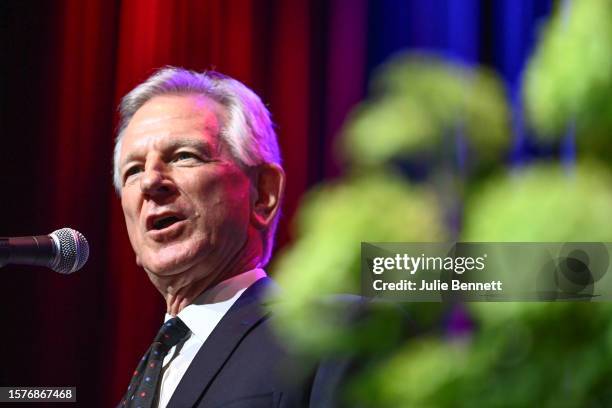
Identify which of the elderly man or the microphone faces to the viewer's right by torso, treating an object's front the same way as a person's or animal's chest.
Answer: the microphone

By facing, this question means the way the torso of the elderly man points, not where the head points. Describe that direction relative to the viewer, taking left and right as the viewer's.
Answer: facing the viewer and to the left of the viewer

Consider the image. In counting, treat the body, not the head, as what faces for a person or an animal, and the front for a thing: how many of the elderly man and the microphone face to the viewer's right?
1

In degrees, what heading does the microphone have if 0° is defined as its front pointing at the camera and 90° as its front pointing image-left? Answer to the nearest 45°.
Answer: approximately 270°

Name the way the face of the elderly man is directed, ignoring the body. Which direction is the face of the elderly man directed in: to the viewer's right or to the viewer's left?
to the viewer's left
